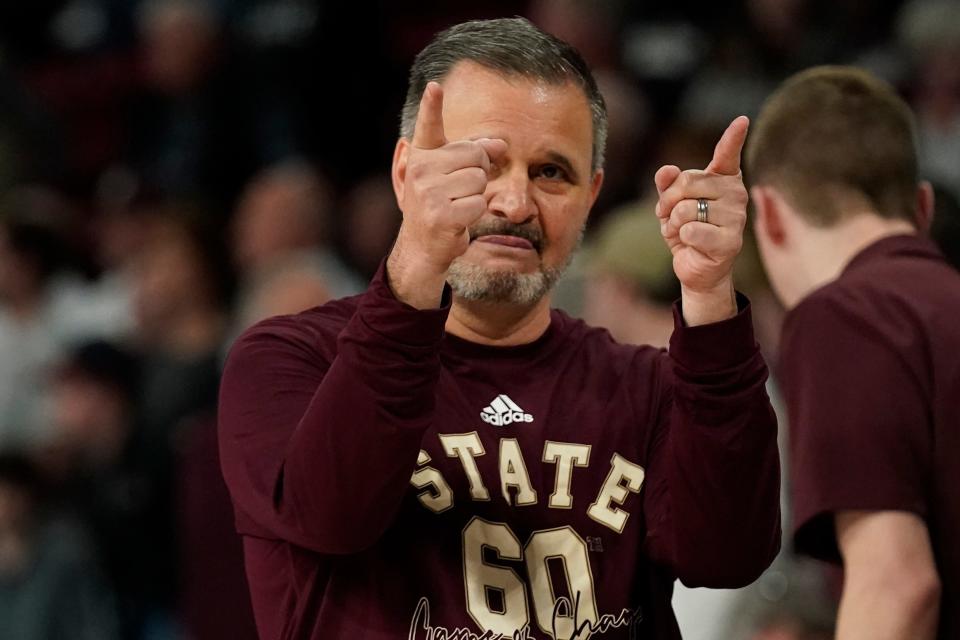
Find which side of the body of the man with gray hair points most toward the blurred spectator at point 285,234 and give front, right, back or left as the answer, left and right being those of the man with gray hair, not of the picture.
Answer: back

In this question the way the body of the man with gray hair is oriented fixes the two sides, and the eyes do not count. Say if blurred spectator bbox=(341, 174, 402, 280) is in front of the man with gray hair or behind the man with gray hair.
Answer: behind

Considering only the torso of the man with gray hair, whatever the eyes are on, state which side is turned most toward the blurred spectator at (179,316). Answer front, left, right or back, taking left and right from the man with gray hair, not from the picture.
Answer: back

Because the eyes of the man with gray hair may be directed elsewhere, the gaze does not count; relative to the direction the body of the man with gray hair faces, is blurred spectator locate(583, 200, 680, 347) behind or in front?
behind

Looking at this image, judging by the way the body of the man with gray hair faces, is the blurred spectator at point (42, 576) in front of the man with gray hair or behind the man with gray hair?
behind

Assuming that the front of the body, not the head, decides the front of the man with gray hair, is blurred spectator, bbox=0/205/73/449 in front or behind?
behind

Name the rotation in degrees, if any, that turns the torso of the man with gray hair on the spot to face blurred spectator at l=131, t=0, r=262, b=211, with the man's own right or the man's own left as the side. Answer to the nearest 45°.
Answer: approximately 180°

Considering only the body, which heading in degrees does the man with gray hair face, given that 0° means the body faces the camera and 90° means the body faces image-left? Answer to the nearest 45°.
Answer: approximately 0°
